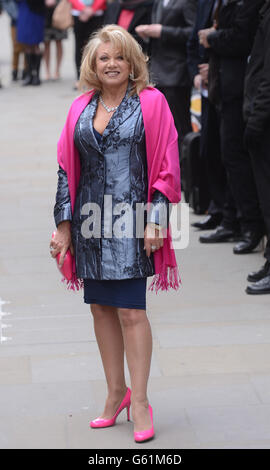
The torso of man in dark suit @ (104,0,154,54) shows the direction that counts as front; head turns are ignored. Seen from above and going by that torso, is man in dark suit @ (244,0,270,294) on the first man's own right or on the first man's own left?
on the first man's own left

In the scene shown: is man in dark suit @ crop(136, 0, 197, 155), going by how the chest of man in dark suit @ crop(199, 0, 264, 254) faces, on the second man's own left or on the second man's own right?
on the second man's own right

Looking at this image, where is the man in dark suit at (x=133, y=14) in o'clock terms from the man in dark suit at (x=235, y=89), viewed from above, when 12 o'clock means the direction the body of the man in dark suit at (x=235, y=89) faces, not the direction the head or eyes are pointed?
the man in dark suit at (x=133, y=14) is roughly at 2 o'clock from the man in dark suit at (x=235, y=89).

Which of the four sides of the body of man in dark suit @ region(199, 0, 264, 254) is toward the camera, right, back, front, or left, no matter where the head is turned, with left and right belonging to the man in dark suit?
left

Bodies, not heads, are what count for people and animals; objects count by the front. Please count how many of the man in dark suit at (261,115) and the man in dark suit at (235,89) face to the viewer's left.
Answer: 2

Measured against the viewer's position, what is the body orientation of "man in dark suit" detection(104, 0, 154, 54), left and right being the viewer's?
facing the viewer and to the left of the viewer

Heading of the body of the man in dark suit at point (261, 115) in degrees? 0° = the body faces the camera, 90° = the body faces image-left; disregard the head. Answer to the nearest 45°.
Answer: approximately 90°
